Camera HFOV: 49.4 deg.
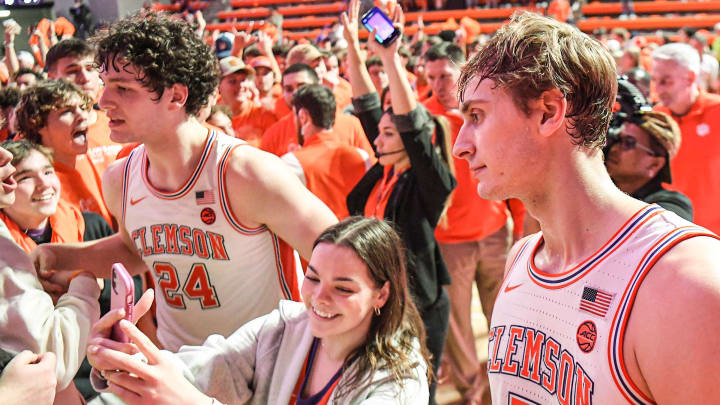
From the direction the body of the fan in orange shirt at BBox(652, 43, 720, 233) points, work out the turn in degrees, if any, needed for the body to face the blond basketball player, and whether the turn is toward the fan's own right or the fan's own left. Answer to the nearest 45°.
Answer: approximately 45° to the fan's own left

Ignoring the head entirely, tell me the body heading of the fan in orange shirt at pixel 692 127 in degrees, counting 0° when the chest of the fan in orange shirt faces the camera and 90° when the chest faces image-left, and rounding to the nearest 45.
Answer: approximately 45°

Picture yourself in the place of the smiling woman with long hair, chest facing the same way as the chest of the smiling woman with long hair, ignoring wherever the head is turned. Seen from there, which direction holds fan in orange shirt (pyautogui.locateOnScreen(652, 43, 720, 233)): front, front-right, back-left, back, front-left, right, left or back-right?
back

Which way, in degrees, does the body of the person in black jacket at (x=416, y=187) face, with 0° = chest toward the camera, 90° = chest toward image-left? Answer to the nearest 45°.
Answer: approximately 45°

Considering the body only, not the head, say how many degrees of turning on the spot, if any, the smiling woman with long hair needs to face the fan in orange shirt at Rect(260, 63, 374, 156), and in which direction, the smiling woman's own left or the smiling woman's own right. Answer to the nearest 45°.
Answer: approximately 135° to the smiling woman's own right

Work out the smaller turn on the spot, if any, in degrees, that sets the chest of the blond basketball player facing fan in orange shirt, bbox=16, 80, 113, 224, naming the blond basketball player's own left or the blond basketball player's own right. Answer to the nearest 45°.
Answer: approximately 90° to the blond basketball player's own right

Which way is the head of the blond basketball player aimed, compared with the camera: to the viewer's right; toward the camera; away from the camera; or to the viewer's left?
to the viewer's left

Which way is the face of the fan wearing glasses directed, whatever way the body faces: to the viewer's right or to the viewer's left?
to the viewer's left

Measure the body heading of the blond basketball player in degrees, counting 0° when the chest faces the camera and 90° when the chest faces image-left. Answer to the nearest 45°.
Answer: approximately 45°
